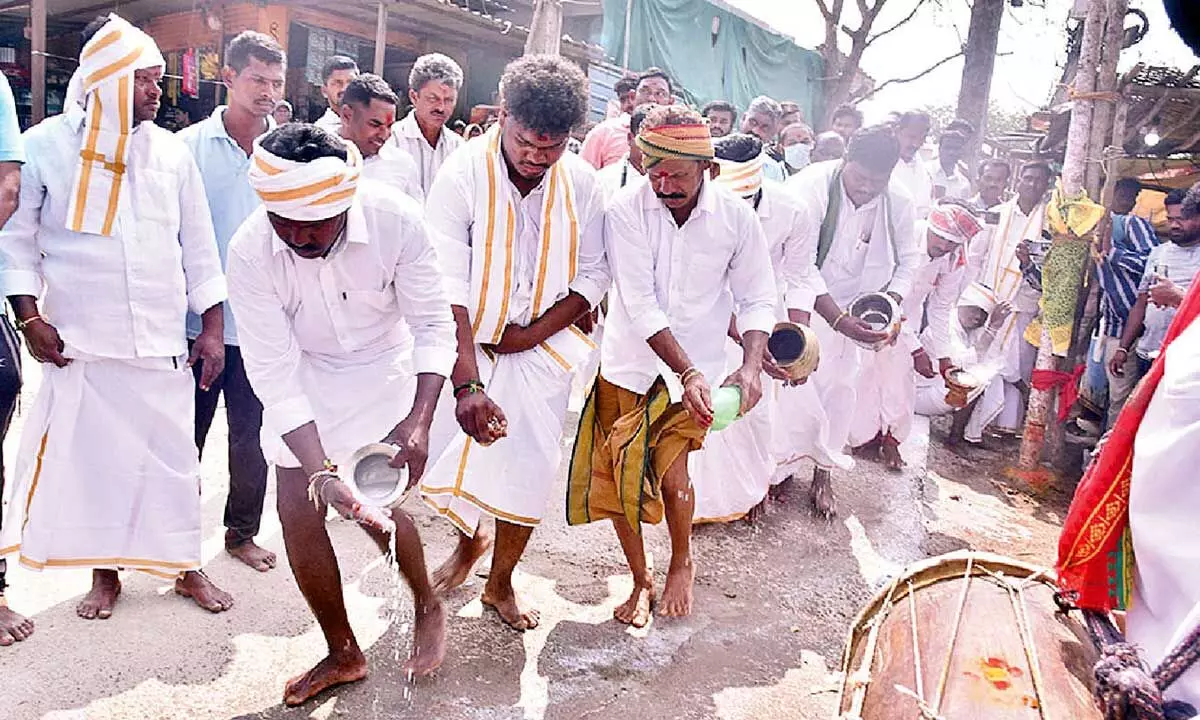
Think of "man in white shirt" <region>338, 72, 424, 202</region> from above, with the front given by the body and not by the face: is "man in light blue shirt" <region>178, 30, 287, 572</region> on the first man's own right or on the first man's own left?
on the first man's own right

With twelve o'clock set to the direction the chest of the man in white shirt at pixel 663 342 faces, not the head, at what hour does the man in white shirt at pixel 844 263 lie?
the man in white shirt at pixel 844 263 is roughly at 7 o'clock from the man in white shirt at pixel 663 342.

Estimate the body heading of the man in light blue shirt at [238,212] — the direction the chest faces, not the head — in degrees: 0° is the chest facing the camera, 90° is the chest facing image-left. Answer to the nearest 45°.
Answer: approximately 315°

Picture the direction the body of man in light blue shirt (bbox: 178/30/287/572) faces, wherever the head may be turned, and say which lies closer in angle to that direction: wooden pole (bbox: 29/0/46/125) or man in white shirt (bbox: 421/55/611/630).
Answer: the man in white shirt

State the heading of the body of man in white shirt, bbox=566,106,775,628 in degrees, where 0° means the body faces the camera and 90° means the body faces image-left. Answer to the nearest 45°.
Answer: approximately 0°

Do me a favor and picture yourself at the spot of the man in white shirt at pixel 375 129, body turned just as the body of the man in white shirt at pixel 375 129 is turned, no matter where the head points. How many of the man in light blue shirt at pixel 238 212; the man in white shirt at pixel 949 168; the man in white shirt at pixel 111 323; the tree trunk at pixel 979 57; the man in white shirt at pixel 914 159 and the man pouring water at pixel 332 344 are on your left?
3

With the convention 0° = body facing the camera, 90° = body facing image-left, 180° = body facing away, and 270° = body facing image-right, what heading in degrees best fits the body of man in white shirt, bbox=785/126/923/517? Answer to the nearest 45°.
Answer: approximately 0°

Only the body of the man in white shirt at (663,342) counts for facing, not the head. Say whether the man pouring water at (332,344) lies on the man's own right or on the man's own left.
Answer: on the man's own right

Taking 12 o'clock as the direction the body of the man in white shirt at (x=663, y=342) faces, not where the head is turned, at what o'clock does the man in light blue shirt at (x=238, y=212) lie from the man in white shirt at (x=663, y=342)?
the man in light blue shirt at (x=238, y=212) is roughly at 3 o'clock from the man in white shirt at (x=663, y=342).

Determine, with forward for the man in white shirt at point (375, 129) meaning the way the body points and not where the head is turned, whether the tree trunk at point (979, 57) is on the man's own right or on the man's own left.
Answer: on the man's own left
